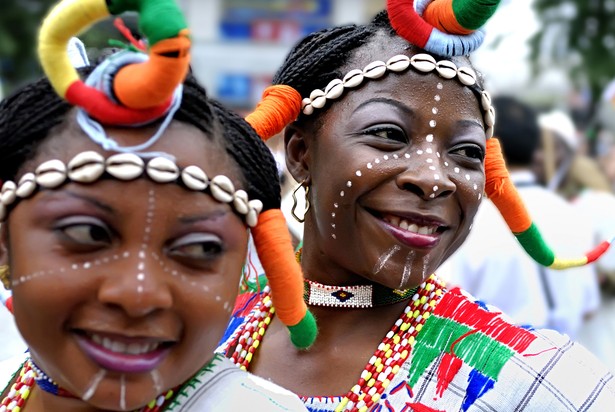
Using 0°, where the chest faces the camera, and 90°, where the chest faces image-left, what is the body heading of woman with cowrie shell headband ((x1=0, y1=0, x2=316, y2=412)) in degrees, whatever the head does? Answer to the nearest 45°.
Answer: approximately 0°

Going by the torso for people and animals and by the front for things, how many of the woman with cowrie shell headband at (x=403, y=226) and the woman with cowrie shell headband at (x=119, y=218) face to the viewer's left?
0

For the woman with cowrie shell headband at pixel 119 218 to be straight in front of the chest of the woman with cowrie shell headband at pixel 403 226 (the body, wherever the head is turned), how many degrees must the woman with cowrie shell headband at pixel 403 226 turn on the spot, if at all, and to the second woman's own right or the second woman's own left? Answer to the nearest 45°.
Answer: approximately 90° to the second woman's own right

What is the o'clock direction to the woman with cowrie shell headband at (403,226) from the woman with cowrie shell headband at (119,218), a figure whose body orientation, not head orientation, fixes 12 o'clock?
the woman with cowrie shell headband at (403,226) is roughly at 8 o'clock from the woman with cowrie shell headband at (119,218).

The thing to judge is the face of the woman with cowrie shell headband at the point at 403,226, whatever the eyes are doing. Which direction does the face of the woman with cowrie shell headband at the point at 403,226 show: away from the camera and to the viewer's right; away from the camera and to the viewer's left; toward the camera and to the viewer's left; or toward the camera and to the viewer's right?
toward the camera and to the viewer's right
